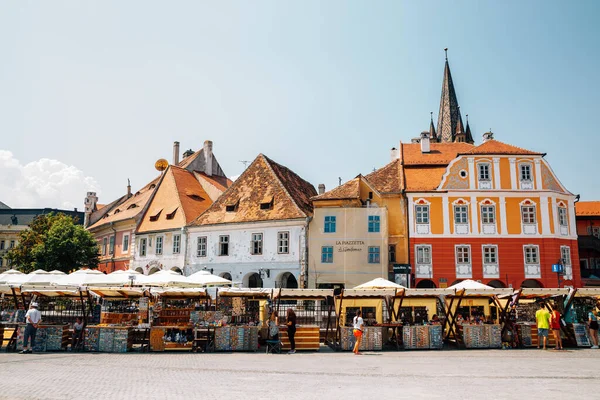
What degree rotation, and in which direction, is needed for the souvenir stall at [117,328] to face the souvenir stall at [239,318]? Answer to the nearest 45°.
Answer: approximately 90° to its left

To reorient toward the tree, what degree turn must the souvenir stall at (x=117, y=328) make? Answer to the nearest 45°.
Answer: approximately 180°

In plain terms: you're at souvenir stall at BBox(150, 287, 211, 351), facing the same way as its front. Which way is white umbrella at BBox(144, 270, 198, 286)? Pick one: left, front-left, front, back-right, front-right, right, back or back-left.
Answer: back

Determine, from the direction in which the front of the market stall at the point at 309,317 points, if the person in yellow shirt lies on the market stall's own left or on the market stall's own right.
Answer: on the market stall's own left

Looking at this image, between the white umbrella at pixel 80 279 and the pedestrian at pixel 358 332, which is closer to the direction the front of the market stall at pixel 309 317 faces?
the pedestrian
